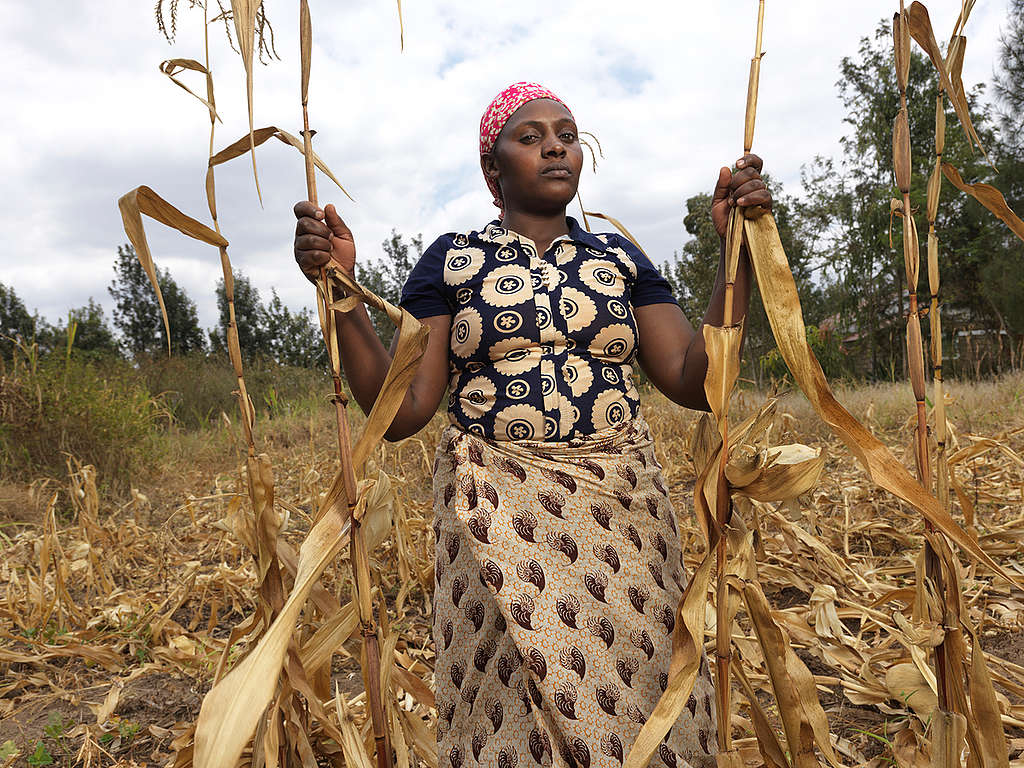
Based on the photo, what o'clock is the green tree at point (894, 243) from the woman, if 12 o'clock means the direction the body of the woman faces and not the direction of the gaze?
The green tree is roughly at 7 o'clock from the woman.

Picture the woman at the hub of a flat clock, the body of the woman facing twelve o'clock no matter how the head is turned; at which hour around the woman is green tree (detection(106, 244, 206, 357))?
The green tree is roughly at 5 o'clock from the woman.

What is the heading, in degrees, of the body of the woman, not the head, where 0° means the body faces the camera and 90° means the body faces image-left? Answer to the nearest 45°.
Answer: approximately 0°

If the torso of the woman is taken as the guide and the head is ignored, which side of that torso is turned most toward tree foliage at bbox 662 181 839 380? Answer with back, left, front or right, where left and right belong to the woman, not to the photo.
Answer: back

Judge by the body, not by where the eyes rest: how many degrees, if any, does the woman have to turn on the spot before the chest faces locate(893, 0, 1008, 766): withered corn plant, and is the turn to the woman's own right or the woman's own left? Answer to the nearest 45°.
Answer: approximately 45° to the woman's own left

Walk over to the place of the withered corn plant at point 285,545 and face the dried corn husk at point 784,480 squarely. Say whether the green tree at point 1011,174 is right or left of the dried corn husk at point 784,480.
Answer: left
